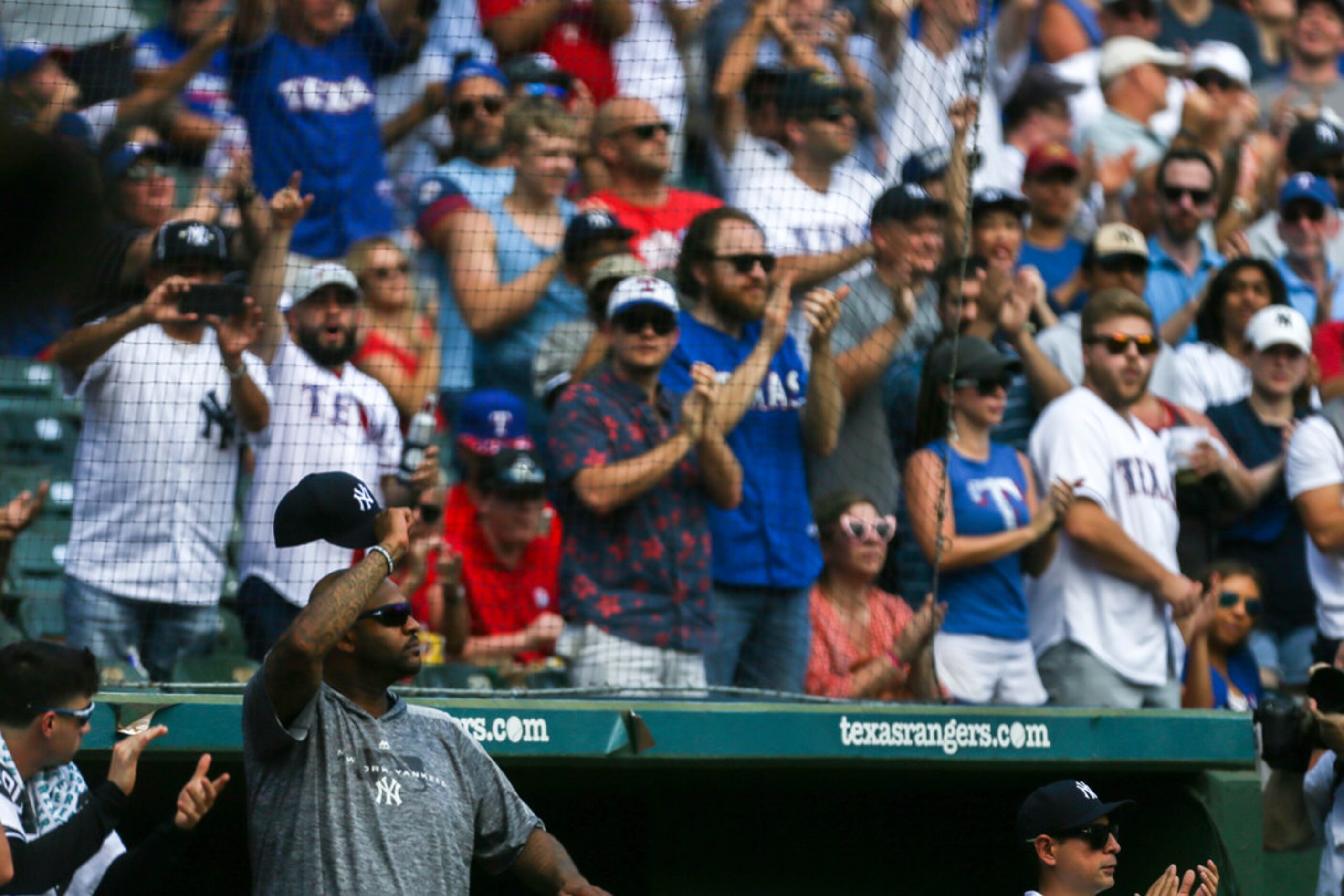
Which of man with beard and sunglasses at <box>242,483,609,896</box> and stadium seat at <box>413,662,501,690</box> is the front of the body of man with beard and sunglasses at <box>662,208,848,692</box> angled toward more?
the man with beard and sunglasses

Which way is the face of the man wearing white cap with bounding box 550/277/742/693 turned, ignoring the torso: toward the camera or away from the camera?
toward the camera

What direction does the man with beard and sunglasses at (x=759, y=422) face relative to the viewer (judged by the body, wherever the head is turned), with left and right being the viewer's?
facing the viewer and to the right of the viewer

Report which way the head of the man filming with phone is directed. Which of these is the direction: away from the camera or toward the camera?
toward the camera

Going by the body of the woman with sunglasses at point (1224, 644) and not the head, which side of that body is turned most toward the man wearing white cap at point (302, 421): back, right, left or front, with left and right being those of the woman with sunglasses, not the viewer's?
right

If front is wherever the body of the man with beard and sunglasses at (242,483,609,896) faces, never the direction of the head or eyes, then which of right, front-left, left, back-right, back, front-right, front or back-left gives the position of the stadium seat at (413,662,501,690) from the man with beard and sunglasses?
back-left

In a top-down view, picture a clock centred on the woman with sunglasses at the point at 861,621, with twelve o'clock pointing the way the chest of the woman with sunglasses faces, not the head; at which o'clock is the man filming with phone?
The man filming with phone is roughly at 4 o'clock from the woman with sunglasses.

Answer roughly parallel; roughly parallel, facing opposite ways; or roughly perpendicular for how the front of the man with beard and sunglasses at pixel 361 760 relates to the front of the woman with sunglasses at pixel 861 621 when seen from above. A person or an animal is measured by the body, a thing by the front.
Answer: roughly parallel

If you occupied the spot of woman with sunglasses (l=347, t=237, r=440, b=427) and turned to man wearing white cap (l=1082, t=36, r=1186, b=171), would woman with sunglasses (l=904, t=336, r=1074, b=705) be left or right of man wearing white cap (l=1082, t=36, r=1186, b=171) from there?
right

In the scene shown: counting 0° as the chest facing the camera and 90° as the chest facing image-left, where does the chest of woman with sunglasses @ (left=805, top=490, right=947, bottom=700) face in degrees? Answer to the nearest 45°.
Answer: approximately 315°
